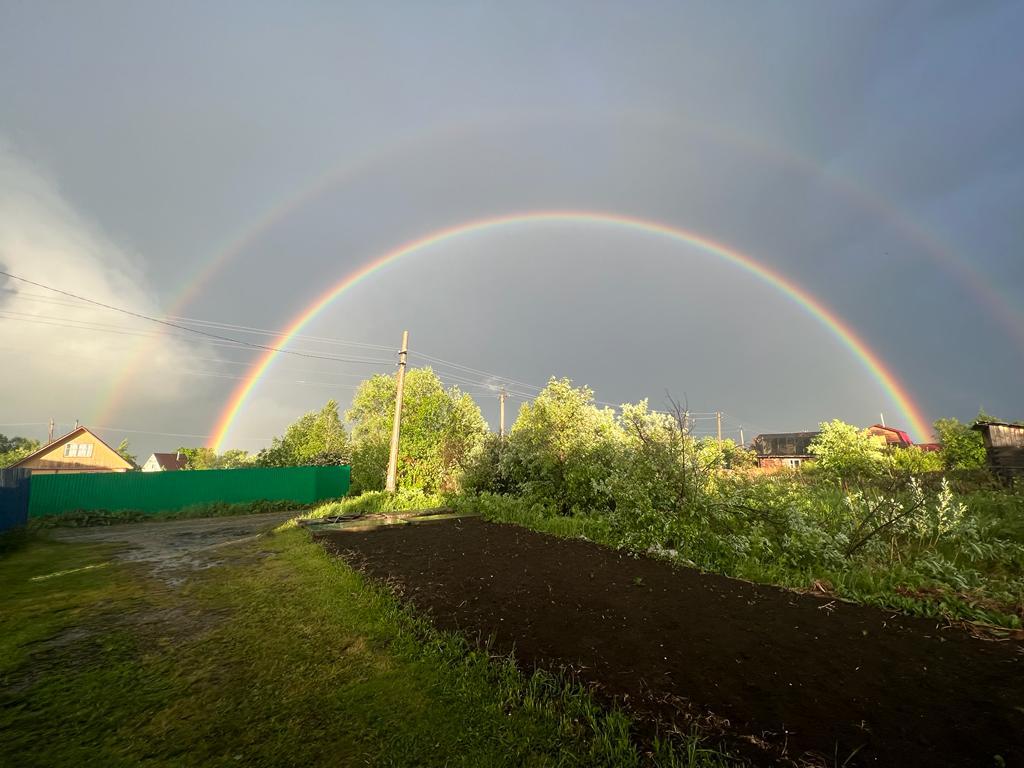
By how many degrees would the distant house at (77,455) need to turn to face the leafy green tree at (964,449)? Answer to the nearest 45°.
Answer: approximately 45° to its left

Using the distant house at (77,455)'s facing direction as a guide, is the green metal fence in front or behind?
in front

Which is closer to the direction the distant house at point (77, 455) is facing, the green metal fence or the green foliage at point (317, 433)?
the green metal fence

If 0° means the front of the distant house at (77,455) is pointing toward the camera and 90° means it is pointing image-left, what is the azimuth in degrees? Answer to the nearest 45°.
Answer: approximately 0°

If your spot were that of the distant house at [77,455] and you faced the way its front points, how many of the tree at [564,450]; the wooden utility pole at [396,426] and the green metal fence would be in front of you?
3

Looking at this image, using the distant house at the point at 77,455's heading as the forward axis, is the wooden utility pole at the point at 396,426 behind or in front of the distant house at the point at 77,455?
in front

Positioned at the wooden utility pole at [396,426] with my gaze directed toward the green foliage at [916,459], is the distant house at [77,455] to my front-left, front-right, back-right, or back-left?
back-left

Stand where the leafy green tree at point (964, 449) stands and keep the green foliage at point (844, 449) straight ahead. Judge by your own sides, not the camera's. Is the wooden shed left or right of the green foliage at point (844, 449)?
left

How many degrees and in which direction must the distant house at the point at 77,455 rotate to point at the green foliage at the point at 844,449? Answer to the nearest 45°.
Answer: approximately 45° to its left
